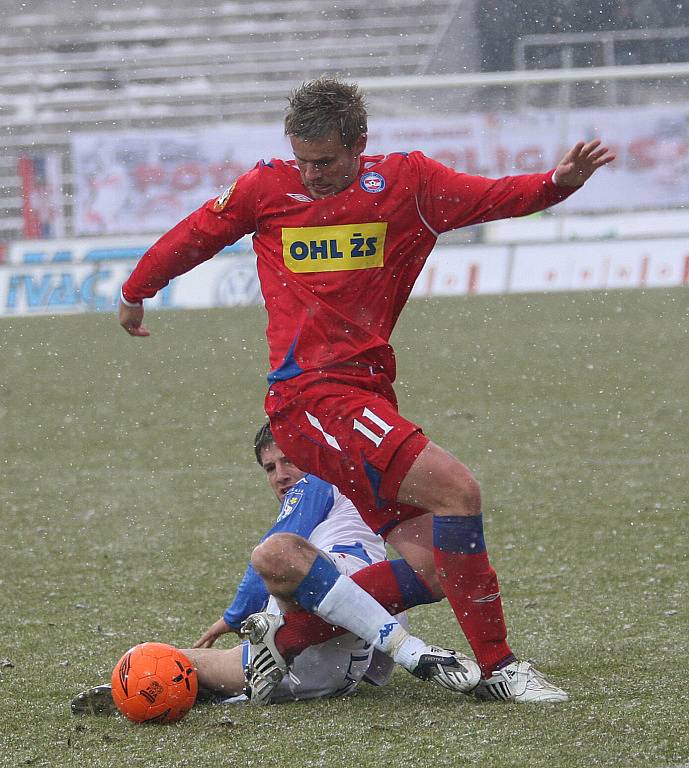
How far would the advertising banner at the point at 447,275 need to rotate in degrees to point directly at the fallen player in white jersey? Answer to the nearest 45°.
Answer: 0° — it already faces them

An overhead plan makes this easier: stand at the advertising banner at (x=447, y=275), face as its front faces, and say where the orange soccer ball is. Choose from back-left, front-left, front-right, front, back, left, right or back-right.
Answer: front

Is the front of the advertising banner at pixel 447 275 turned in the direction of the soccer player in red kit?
yes

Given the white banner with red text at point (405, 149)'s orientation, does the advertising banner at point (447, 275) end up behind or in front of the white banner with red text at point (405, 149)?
in front

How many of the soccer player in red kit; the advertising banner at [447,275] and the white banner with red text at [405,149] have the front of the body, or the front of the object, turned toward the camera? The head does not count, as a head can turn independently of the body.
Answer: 3

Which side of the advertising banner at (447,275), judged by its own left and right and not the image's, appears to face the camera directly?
front

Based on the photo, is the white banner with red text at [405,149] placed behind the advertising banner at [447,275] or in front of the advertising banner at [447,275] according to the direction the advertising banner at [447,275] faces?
behind

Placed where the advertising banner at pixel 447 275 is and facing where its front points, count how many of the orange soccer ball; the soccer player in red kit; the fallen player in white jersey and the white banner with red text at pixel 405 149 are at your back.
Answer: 1

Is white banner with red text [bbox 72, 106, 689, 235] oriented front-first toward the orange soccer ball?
yes

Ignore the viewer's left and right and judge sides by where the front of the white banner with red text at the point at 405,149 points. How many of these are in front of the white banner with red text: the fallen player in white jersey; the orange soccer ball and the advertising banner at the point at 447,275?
3

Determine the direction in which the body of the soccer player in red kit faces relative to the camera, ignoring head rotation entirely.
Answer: toward the camera
